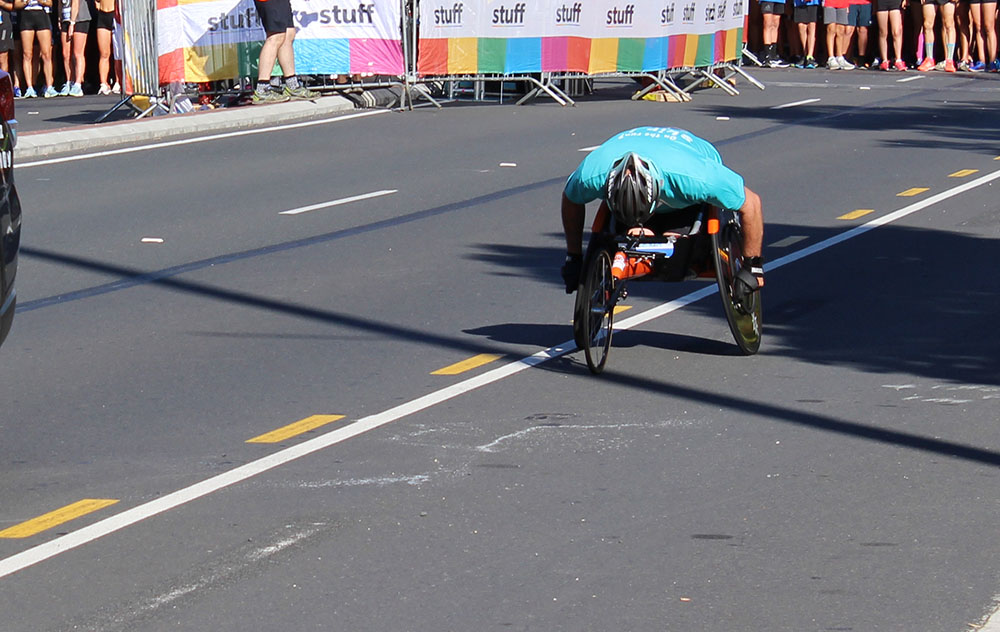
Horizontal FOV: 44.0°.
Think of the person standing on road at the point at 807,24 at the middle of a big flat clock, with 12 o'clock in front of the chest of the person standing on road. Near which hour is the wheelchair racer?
The wheelchair racer is roughly at 12 o'clock from the person standing on road.

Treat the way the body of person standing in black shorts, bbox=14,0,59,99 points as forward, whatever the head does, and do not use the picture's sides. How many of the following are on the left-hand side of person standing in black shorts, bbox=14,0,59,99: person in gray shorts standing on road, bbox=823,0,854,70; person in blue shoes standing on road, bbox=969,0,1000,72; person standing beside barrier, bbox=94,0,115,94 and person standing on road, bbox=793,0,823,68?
4

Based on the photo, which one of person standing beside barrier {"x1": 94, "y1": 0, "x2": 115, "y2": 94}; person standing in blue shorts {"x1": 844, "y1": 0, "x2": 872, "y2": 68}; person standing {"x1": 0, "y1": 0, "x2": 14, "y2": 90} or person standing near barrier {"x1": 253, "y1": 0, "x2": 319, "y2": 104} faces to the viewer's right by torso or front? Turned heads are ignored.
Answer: person standing near barrier {"x1": 253, "y1": 0, "x2": 319, "y2": 104}

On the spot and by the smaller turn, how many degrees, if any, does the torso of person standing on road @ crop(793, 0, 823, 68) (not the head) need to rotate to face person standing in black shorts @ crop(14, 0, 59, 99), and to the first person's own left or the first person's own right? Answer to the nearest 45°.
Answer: approximately 45° to the first person's own right

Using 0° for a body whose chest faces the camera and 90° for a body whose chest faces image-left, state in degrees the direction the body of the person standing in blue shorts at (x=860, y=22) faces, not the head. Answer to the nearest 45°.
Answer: approximately 0°

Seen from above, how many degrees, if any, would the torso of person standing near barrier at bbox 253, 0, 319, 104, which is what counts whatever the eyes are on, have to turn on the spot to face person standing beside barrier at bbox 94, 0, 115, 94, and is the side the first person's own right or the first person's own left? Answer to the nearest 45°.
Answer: approximately 135° to the first person's own left

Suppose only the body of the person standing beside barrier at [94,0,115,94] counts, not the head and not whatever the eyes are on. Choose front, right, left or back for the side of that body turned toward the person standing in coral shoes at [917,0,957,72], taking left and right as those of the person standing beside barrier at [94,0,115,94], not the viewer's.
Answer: left

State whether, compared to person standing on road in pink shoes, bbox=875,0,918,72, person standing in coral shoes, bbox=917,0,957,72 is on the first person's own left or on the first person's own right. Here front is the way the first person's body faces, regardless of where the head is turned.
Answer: on the first person's own left

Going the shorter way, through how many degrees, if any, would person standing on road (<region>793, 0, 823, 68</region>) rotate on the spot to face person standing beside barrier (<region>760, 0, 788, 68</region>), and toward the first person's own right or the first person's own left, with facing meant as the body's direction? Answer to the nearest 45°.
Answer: approximately 135° to the first person's own right
